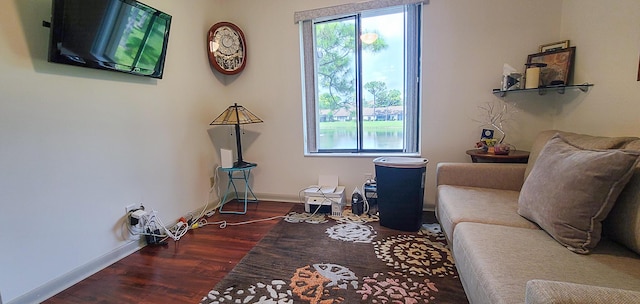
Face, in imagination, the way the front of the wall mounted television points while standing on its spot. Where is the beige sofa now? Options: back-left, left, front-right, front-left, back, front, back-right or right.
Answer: front

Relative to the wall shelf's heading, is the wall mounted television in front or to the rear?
in front

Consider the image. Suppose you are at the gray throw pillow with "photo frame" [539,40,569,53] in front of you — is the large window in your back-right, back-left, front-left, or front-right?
front-left

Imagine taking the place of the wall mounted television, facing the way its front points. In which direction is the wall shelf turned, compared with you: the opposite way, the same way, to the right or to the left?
to the right

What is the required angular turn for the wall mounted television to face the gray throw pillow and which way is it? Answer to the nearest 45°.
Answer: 0° — it already faces it

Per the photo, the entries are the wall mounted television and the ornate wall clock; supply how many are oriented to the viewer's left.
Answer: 0

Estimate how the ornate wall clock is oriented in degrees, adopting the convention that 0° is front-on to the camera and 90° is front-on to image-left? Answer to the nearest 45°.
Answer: approximately 315°

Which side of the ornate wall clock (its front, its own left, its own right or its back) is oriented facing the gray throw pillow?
front

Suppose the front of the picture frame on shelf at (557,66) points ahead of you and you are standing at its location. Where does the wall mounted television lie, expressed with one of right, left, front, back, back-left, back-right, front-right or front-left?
front

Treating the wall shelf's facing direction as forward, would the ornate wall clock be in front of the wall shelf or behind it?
in front

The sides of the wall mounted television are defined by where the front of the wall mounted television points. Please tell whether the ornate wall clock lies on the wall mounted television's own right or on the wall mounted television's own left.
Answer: on the wall mounted television's own left

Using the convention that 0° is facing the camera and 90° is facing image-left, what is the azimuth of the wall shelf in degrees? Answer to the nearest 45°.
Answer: approximately 45°
